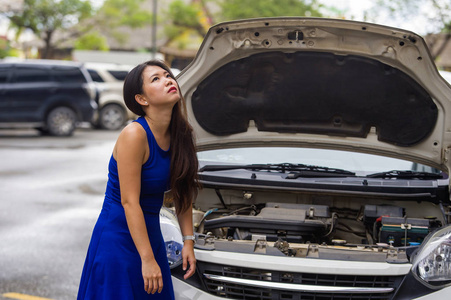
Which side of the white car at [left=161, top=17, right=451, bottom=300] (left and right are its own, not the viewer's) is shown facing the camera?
front

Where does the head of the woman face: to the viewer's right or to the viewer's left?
to the viewer's right

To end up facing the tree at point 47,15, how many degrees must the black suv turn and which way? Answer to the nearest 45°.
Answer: approximately 90° to its right

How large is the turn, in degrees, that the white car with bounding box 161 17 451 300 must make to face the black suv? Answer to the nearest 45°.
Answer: approximately 135° to its right

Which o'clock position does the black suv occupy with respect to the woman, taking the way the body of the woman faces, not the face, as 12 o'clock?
The black suv is roughly at 7 o'clock from the woman.

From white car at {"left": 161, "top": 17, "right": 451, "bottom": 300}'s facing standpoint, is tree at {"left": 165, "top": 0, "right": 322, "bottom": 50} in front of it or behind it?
behind

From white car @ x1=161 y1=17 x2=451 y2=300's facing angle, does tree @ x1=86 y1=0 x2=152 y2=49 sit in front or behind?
behind

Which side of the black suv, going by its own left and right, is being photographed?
left
